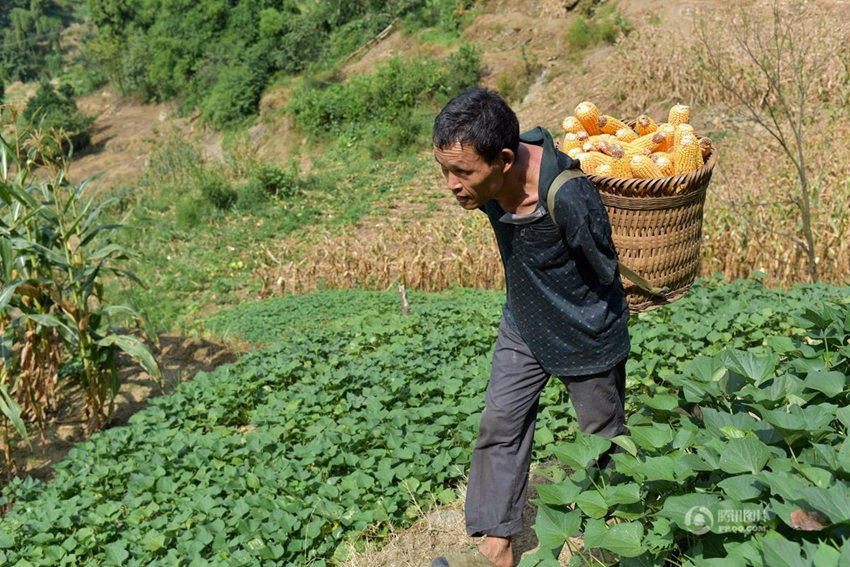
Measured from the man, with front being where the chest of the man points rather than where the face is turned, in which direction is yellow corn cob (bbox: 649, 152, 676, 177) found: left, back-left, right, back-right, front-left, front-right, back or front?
back

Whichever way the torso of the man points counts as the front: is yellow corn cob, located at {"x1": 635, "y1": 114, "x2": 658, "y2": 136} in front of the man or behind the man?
behind

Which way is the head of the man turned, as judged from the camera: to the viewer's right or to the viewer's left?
to the viewer's left

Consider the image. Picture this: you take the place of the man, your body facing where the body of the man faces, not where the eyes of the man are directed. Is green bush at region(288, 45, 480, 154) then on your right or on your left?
on your right

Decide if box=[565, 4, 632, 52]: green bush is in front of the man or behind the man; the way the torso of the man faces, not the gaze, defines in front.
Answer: behind

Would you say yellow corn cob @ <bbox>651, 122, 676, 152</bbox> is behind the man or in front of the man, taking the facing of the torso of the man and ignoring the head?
behind

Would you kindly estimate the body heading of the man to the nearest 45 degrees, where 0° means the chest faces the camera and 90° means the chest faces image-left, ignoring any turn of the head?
approximately 45°
